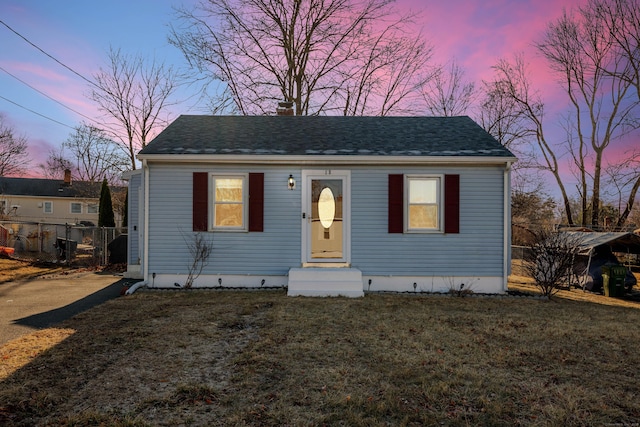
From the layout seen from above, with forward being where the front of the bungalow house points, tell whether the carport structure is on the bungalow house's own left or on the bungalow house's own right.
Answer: on the bungalow house's own left

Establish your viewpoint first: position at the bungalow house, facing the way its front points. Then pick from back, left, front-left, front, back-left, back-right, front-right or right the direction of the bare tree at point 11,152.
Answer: back-right

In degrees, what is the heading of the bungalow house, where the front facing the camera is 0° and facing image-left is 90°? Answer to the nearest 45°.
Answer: approximately 0°

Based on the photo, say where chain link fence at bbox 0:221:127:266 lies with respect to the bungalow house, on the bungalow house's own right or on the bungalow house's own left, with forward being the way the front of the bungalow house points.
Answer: on the bungalow house's own right

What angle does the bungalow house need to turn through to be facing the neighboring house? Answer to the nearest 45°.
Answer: approximately 135° to its right
